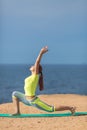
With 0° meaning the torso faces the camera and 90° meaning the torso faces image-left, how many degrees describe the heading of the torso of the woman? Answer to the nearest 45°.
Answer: approximately 90°
